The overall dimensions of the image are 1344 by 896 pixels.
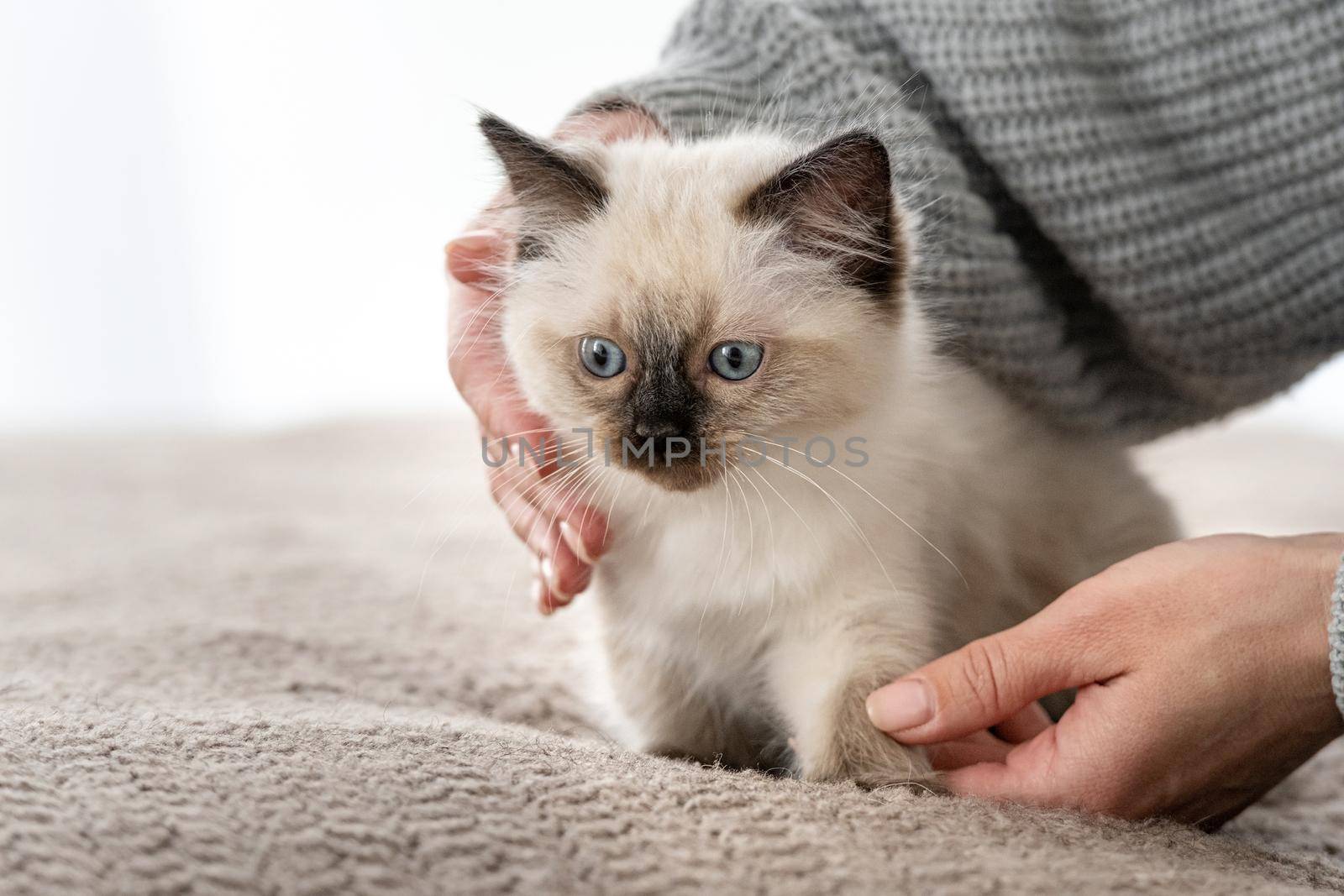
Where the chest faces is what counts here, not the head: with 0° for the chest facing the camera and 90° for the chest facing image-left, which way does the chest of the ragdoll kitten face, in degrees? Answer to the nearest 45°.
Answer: approximately 45°
